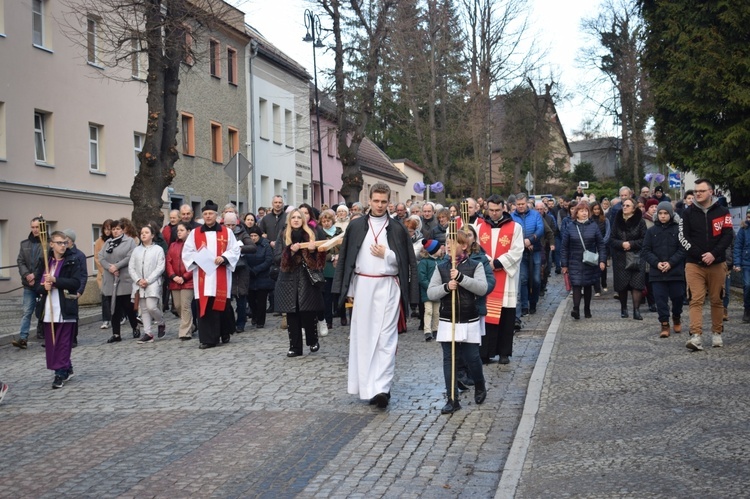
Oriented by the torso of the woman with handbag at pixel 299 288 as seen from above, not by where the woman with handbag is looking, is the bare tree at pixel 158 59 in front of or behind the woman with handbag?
behind

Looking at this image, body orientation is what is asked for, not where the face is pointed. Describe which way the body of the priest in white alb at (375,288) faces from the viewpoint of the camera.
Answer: toward the camera

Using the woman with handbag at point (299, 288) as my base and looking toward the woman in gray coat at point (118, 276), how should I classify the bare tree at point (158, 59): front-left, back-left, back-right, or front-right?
front-right

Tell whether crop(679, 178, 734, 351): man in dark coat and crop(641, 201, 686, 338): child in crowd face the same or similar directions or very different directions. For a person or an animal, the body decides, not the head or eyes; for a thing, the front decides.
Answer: same or similar directions

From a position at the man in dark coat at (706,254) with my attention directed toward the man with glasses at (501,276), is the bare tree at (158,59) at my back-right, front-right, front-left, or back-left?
front-right

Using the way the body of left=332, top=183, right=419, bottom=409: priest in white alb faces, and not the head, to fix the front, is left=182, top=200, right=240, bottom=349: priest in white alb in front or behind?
behind

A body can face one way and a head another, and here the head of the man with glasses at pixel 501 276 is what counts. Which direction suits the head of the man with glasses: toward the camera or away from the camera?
toward the camera

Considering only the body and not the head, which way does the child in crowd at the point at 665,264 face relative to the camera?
toward the camera

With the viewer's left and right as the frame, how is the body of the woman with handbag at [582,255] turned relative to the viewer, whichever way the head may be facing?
facing the viewer

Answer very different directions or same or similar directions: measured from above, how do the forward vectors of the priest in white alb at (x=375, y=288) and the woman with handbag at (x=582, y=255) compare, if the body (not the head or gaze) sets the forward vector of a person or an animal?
same or similar directions

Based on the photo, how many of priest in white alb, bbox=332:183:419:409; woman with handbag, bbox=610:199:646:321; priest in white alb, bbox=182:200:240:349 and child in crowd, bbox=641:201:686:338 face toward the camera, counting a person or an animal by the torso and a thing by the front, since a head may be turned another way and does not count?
4

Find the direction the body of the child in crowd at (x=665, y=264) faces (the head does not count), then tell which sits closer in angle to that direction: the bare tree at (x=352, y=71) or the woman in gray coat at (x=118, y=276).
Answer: the woman in gray coat

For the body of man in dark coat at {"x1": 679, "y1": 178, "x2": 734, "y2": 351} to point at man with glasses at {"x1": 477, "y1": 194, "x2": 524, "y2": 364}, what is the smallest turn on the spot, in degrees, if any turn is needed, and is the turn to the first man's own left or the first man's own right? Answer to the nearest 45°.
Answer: approximately 45° to the first man's own right

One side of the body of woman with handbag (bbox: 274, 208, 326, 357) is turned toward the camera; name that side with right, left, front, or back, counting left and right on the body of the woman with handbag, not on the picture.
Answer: front

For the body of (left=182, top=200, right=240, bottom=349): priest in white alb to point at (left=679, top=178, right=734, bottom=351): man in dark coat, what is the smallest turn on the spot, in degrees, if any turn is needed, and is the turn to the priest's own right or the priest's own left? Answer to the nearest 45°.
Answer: approximately 45° to the priest's own left
